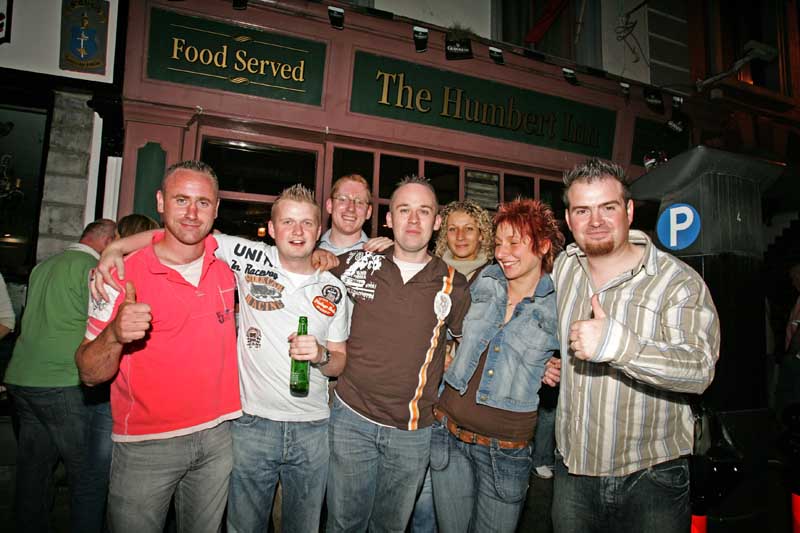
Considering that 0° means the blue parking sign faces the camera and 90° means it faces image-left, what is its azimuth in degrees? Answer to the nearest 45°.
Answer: approximately 0°

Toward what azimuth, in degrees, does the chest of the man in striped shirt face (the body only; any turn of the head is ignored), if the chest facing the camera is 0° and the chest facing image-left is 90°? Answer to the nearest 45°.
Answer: approximately 45°

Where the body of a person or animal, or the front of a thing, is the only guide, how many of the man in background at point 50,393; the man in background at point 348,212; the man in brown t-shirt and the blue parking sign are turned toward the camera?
3

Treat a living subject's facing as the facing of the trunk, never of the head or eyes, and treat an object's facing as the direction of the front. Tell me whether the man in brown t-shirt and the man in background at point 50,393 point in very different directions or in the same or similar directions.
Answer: very different directions

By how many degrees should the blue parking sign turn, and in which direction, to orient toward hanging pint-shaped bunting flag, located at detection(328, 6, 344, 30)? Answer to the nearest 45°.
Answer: approximately 90° to its right

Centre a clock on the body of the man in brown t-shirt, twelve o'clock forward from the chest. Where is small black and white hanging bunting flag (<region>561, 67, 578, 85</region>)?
The small black and white hanging bunting flag is roughly at 7 o'clock from the man in brown t-shirt.

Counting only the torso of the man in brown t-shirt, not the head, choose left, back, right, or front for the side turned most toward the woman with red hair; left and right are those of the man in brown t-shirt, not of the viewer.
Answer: left

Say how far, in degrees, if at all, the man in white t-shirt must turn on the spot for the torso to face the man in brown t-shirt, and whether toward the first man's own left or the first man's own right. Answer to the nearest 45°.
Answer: approximately 90° to the first man's own left

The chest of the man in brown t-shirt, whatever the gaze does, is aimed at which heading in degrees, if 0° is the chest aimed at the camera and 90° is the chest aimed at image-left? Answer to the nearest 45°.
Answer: approximately 0°
